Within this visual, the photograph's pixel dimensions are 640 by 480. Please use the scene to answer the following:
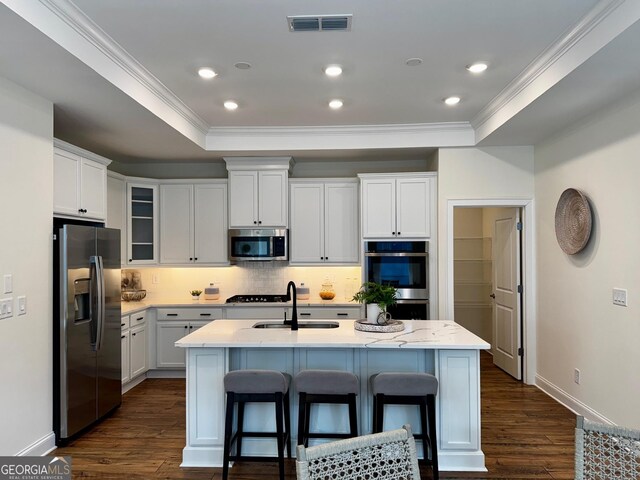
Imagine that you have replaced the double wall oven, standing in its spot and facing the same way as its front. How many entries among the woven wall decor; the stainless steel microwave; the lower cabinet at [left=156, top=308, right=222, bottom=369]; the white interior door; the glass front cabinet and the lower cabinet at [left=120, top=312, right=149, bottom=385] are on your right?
4

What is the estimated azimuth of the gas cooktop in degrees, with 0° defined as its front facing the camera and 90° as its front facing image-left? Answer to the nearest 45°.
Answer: approximately 0°

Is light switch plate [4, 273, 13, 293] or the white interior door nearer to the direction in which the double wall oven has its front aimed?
the light switch plate

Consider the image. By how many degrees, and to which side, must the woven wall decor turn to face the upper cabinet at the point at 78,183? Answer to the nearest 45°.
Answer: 0° — it already faces it

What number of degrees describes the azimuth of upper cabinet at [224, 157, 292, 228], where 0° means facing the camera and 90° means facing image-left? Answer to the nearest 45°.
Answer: approximately 0°
